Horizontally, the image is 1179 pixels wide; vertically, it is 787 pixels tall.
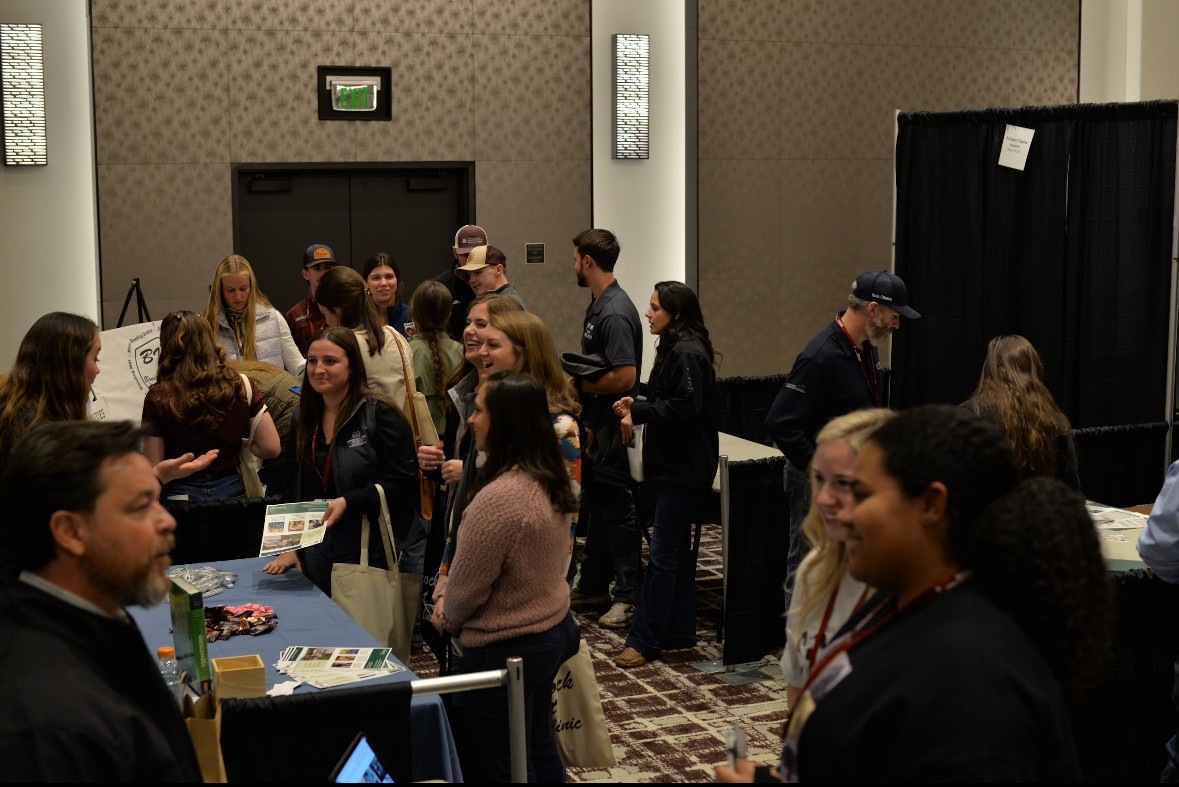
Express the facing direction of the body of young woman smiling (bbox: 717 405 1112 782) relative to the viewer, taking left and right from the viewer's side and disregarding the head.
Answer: facing to the left of the viewer

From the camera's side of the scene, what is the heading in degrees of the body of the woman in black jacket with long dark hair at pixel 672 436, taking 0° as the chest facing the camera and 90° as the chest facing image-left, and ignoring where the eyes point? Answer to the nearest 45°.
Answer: approximately 90°

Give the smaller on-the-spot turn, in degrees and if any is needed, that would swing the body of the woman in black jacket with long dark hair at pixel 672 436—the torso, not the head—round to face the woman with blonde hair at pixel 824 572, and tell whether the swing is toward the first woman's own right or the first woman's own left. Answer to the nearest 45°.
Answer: approximately 90° to the first woman's own left

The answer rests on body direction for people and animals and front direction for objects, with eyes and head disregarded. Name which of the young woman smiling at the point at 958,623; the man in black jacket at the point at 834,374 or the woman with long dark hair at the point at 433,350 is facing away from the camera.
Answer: the woman with long dark hair

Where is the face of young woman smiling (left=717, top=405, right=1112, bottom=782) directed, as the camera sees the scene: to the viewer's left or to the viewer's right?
to the viewer's left

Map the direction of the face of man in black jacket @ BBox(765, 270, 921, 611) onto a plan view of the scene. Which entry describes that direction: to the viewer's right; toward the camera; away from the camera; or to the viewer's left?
to the viewer's right

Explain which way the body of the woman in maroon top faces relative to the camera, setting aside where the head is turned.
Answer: away from the camera

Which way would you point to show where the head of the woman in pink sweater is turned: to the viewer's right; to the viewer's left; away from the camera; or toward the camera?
to the viewer's left

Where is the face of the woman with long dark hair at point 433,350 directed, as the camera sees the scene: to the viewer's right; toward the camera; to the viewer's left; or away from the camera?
away from the camera

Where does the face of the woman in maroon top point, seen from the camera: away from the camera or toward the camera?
away from the camera

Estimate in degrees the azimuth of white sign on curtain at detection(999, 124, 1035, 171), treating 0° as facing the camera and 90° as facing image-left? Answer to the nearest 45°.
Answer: approximately 0°

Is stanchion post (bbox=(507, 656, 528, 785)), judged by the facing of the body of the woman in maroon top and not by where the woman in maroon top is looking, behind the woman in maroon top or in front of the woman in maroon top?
behind

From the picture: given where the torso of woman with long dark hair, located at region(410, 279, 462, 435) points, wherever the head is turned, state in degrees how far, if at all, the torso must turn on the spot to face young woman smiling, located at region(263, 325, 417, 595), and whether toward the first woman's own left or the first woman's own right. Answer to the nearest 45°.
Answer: approximately 180°

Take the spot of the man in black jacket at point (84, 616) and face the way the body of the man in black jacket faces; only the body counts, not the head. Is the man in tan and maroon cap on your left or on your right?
on your left
